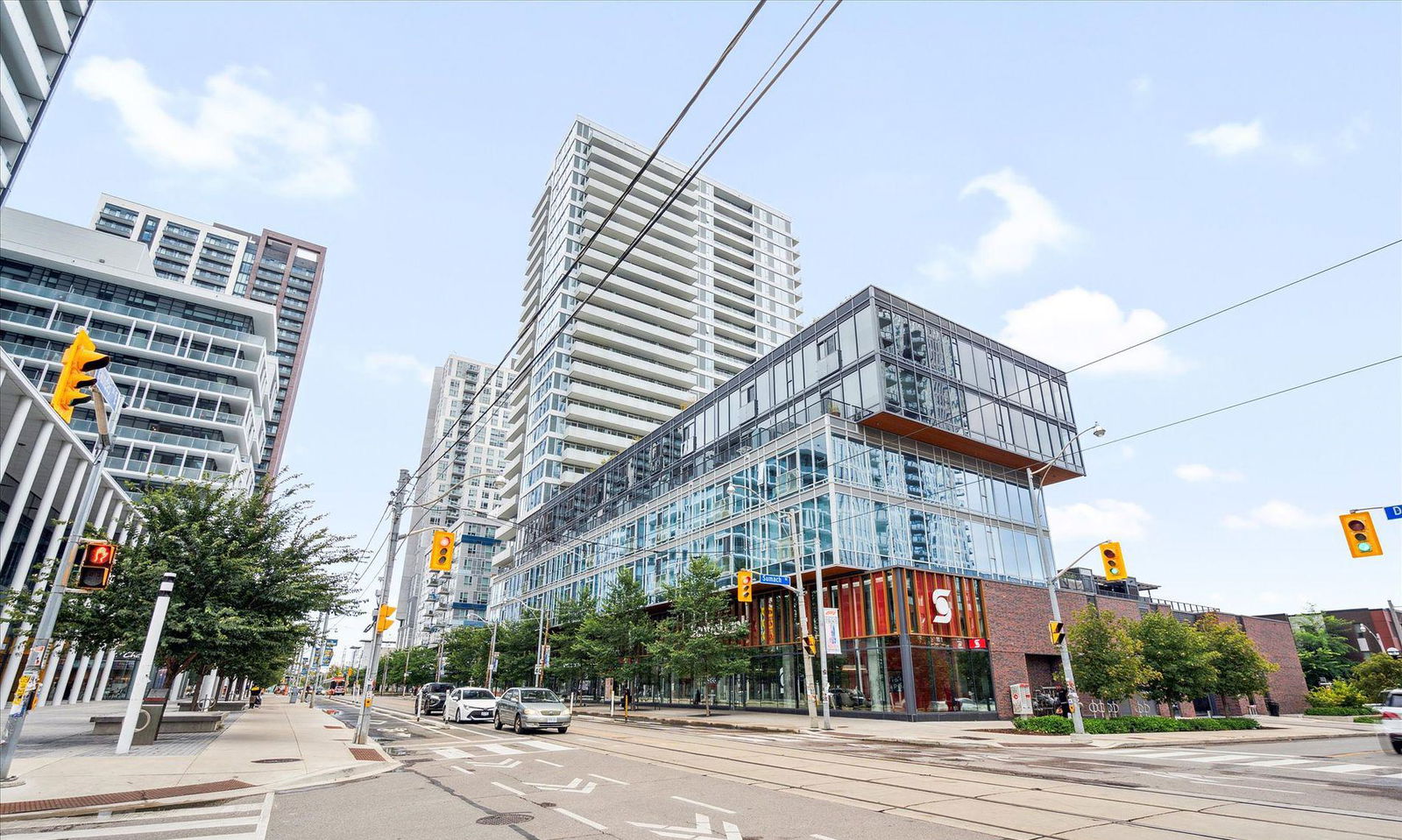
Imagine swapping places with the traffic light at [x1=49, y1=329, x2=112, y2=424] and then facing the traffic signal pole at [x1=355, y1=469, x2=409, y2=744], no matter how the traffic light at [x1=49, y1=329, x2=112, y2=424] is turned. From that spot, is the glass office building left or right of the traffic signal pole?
right

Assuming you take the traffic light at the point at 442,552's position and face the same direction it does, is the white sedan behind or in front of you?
behind

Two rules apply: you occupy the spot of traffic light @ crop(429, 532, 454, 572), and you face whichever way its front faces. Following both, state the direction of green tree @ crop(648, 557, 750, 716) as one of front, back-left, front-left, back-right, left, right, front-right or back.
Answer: back-left

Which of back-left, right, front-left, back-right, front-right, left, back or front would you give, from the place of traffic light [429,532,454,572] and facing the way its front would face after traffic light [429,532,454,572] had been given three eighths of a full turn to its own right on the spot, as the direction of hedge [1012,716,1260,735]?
back-right

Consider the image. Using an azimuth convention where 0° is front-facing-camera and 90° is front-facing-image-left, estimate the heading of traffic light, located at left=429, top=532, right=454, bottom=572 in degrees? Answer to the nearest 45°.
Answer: approximately 0°

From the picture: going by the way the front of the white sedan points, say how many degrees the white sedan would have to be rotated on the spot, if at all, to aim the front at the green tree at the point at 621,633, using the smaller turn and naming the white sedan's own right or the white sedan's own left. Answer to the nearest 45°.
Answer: approximately 90° to the white sedan's own left

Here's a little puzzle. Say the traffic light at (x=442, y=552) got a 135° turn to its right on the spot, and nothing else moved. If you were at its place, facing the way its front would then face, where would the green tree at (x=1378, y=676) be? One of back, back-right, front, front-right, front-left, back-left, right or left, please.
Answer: back-right

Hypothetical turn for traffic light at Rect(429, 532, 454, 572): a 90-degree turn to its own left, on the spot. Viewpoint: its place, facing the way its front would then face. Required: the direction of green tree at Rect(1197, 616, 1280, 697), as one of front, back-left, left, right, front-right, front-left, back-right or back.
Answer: front

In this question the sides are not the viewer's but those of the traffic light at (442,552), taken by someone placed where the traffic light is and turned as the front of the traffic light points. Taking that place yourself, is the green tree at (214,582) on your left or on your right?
on your right

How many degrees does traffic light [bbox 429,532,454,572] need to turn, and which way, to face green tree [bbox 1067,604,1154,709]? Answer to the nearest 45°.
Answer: approximately 90° to its left

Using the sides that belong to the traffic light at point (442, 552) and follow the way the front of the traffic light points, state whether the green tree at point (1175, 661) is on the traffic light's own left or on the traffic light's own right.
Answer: on the traffic light's own left

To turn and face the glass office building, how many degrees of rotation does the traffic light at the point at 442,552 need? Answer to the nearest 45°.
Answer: approximately 135° to its left
